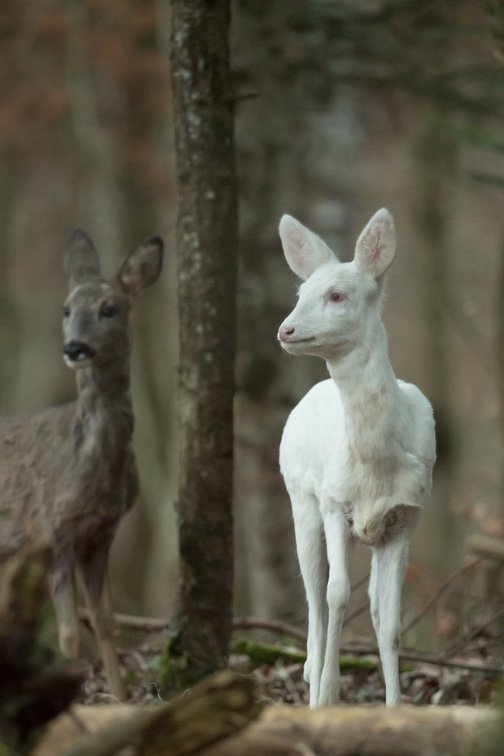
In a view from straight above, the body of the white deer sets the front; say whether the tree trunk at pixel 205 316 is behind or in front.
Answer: behind

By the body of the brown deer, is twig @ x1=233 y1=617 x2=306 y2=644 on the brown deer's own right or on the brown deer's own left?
on the brown deer's own left

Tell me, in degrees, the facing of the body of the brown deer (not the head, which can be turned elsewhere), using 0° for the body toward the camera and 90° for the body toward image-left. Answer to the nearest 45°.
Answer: approximately 315°

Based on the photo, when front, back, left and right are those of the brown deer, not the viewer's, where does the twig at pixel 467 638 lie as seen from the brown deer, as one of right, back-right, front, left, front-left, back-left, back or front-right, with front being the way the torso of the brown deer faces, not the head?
front-left

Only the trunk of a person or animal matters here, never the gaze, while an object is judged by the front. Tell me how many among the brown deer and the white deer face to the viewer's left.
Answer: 0

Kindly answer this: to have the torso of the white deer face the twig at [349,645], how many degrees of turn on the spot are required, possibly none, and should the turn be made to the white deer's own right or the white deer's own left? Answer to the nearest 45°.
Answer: approximately 180°

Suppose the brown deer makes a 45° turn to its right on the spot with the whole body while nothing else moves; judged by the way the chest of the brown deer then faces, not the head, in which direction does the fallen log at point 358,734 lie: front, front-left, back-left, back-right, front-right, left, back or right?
front

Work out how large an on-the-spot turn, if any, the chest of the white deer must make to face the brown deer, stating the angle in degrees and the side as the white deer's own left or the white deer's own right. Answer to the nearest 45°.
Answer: approximately 135° to the white deer's own right

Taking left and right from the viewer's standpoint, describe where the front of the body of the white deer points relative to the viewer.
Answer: facing the viewer

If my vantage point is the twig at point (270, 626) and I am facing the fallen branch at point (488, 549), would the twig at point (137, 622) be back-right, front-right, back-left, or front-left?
back-left
